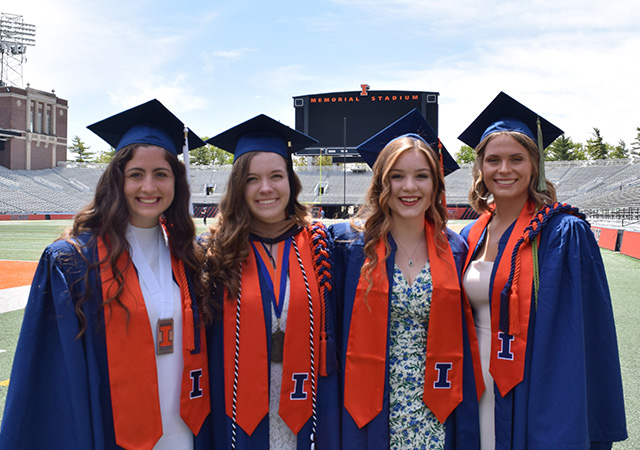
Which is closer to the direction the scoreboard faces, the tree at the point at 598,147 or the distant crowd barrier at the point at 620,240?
the distant crowd barrier

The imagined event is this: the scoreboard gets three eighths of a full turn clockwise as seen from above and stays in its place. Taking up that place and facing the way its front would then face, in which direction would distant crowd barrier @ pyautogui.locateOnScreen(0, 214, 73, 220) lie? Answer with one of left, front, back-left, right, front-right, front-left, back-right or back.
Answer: front-left

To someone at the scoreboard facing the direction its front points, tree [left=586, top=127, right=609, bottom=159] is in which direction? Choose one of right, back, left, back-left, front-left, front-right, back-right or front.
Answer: back-left

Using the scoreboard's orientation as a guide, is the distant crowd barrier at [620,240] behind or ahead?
ahead

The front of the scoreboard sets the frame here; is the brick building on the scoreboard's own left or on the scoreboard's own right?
on the scoreboard's own right

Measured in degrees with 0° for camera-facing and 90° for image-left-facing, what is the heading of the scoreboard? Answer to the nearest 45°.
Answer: approximately 0°
